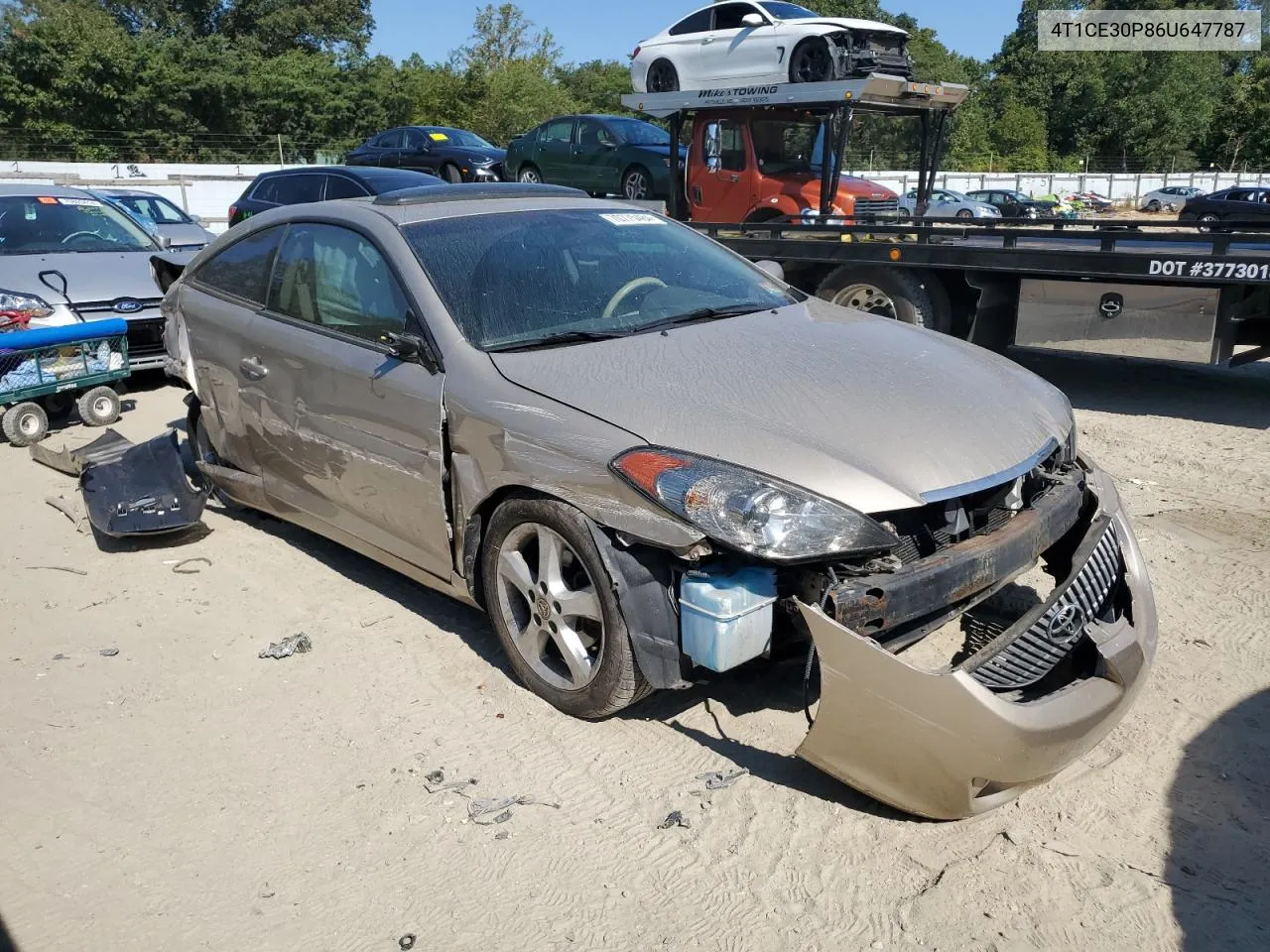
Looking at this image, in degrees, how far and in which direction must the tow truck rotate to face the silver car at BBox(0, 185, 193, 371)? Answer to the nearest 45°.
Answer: approximately 135° to its right

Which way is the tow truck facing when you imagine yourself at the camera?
facing the viewer and to the right of the viewer

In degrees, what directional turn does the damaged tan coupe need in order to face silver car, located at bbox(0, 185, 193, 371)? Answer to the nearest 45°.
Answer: approximately 180°

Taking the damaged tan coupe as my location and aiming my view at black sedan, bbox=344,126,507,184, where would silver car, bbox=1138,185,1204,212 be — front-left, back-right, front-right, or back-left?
front-right

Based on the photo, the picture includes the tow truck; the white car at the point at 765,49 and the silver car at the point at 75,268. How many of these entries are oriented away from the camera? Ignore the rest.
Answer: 0

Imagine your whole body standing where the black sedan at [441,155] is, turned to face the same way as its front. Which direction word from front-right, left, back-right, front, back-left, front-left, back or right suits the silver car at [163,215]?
right

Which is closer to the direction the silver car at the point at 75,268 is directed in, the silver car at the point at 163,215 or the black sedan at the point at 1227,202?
the black sedan

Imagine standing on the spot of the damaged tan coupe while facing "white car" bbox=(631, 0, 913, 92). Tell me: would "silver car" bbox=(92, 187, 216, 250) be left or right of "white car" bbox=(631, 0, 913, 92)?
left

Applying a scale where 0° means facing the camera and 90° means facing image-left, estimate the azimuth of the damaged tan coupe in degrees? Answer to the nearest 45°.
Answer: approximately 315°

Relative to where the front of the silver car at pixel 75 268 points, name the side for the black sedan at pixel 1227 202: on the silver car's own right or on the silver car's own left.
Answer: on the silver car's own left

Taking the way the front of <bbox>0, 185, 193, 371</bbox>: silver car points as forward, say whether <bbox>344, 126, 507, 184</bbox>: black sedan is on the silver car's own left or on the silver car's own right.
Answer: on the silver car's own left

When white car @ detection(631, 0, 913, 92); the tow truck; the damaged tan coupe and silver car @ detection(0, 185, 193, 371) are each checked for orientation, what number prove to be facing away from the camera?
0

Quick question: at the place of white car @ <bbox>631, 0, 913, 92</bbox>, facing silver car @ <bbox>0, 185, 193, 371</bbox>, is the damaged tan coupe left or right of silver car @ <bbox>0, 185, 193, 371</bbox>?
left
